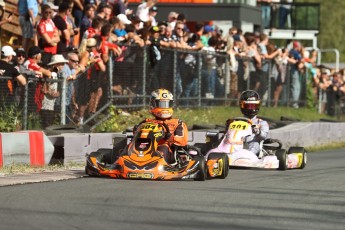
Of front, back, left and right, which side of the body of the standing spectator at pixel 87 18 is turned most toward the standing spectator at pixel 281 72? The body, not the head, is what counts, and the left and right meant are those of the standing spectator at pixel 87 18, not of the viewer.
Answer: left

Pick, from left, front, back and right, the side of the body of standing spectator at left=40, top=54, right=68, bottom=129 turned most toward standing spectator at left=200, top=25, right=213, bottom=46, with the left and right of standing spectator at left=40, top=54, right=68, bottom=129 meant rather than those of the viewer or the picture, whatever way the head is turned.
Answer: left

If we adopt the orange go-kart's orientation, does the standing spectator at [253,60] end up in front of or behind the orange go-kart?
behind

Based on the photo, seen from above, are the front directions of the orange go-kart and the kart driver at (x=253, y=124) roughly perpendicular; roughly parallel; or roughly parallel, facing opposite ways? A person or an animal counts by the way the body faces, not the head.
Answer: roughly parallel

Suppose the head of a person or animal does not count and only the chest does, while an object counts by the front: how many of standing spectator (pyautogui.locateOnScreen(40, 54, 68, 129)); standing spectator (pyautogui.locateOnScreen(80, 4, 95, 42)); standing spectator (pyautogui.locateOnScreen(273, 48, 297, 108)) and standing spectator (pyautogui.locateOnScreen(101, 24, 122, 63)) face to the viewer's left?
0

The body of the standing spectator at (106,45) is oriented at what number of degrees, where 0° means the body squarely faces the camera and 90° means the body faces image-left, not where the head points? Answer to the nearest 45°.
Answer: approximately 315°

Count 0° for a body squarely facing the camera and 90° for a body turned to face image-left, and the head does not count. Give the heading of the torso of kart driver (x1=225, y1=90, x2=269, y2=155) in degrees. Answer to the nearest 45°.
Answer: approximately 45°

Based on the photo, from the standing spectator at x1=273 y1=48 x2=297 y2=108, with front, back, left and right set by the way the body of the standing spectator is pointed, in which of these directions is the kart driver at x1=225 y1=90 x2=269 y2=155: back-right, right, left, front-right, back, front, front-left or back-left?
front-right

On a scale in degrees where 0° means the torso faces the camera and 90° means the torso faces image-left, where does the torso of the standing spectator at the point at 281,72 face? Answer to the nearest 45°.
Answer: approximately 315°

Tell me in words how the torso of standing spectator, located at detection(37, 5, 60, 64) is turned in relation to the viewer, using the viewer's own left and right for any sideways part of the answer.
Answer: facing the viewer and to the right of the viewer

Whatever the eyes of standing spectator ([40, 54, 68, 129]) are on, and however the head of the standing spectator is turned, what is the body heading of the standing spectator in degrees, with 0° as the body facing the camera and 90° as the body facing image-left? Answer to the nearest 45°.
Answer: approximately 315°

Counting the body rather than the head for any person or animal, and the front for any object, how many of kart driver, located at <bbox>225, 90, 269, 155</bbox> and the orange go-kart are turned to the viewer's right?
0

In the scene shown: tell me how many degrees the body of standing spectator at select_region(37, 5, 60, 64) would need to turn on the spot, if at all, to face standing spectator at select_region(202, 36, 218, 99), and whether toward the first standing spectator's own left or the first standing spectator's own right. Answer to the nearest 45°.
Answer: approximately 90° to the first standing spectator's own left

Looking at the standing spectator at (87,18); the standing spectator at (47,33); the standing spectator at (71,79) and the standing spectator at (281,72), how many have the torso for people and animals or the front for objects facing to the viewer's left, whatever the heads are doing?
0
